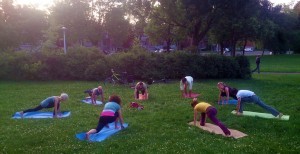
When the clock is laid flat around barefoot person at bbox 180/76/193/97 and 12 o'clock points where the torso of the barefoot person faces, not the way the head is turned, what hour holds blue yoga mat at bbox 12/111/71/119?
The blue yoga mat is roughly at 12 o'clock from the barefoot person.

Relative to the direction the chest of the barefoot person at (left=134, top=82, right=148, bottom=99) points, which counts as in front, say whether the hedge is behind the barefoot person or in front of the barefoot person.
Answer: behind

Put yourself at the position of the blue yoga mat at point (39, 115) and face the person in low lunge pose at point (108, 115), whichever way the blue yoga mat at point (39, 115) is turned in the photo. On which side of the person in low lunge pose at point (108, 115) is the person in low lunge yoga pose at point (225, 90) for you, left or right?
left

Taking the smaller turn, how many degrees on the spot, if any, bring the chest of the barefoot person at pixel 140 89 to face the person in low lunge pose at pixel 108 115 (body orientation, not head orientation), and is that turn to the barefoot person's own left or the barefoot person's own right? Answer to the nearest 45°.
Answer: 0° — they already face them

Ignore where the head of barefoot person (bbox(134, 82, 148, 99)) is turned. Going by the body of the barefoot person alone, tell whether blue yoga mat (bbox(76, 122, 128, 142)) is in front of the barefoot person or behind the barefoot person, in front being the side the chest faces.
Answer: in front

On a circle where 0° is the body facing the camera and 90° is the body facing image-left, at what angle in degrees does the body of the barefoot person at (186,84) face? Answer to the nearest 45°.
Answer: approximately 45°

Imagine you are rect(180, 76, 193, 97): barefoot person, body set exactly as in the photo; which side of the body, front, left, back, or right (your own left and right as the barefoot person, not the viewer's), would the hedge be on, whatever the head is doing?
right
